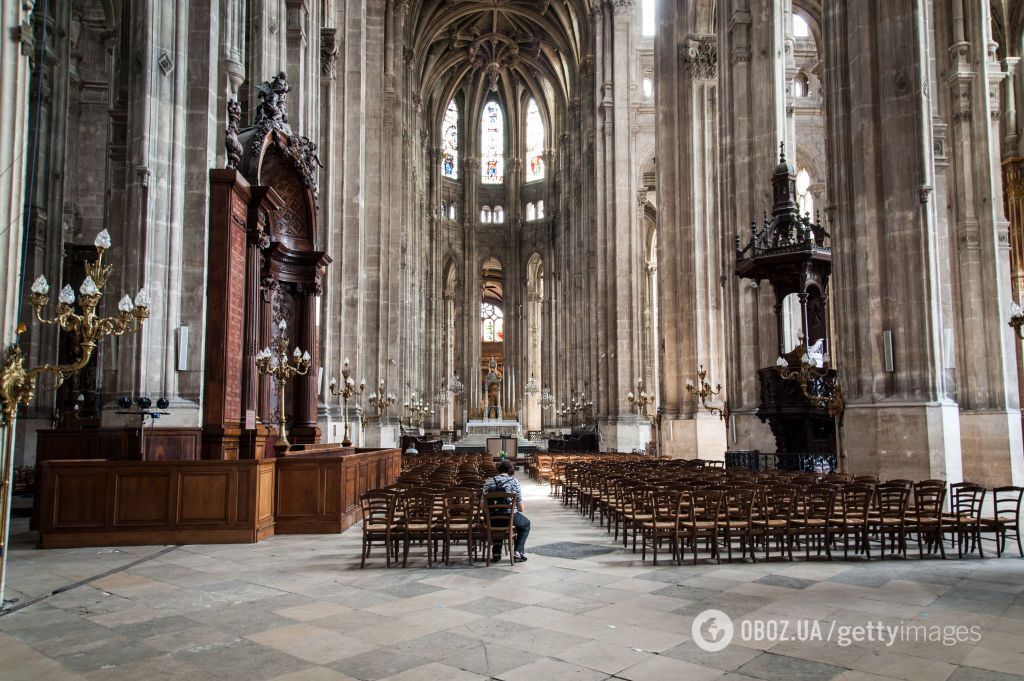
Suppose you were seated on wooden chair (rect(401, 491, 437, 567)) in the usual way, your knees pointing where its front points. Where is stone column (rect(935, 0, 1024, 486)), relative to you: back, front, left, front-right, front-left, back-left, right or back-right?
front-right

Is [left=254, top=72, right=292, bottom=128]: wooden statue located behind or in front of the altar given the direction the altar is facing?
in front

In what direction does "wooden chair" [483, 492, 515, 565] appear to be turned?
away from the camera

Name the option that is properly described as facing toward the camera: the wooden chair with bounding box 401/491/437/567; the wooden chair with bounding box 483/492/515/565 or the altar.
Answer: the altar

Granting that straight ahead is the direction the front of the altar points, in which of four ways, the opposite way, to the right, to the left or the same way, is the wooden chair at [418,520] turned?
the opposite way

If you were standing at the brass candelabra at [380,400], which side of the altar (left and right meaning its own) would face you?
front

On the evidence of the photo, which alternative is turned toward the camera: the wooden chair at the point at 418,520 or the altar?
the altar

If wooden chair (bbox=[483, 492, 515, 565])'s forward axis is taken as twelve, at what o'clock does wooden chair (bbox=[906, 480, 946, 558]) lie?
wooden chair (bbox=[906, 480, 946, 558]) is roughly at 3 o'clock from wooden chair (bbox=[483, 492, 515, 565]).

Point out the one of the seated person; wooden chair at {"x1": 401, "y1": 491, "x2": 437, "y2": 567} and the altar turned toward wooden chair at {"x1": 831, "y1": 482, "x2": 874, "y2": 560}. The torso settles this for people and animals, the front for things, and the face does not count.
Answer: the altar

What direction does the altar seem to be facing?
toward the camera

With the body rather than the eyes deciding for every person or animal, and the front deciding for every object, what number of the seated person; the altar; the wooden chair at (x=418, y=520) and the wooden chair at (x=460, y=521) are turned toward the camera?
1

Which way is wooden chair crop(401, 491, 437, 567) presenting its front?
away from the camera

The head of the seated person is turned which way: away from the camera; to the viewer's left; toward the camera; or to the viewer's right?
away from the camera

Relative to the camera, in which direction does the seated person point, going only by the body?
away from the camera

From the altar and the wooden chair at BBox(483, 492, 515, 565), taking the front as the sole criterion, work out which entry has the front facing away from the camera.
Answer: the wooden chair

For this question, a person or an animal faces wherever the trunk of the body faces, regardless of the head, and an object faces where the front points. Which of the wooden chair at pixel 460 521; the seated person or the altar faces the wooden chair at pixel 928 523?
the altar

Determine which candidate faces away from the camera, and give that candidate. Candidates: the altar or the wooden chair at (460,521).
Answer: the wooden chair

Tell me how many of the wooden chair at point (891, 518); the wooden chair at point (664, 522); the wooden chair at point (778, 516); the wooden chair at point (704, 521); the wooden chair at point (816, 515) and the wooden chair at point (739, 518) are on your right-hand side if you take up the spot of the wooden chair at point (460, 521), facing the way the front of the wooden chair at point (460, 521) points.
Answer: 6

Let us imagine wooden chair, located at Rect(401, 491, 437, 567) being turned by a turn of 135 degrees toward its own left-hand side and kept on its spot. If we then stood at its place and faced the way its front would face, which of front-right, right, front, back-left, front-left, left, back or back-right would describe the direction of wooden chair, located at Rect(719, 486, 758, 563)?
back-left

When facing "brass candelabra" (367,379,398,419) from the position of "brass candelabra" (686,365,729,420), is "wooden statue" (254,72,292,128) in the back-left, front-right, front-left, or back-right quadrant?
front-left
